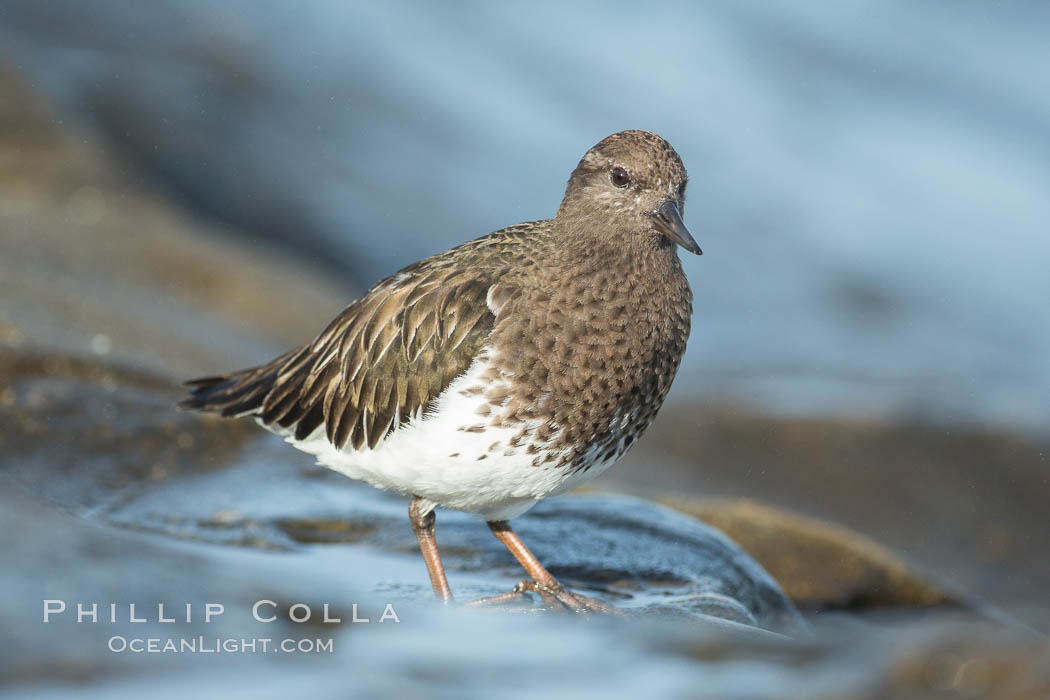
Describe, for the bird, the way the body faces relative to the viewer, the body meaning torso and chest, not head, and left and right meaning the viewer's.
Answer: facing the viewer and to the right of the viewer
